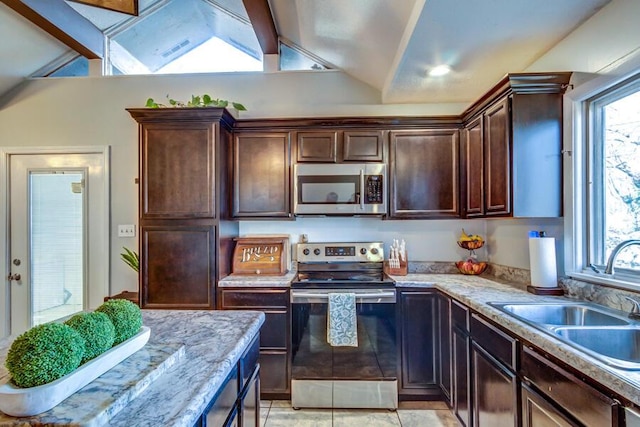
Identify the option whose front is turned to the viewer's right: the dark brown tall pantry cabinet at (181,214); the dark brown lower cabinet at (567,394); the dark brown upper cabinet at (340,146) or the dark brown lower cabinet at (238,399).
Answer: the dark brown lower cabinet at (238,399)

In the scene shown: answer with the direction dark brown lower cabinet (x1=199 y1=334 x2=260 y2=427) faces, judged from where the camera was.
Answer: facing to the right of the viewer

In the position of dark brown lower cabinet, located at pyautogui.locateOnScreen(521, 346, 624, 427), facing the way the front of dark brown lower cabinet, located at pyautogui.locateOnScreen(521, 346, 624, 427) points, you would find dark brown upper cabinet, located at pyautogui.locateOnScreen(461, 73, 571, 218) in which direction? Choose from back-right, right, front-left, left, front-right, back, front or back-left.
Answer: back-right

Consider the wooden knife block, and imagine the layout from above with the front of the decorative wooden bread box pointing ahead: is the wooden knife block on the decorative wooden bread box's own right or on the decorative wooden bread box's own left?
on the decorative wooden bread box's own left

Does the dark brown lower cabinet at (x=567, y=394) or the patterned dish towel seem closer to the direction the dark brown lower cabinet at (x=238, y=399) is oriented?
the dark brown lower cabinet

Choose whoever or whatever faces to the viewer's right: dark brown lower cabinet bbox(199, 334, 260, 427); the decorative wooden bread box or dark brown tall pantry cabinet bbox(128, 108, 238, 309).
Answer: the dark brown lower cabinet

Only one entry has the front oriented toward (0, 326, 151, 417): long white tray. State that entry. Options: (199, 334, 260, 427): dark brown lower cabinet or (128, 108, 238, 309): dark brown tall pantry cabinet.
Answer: the dark brown tall pantry cabinet

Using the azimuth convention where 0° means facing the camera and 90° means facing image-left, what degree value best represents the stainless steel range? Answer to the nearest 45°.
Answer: approximately 0°
